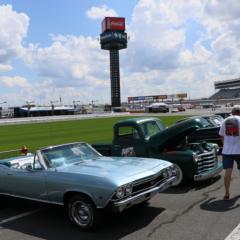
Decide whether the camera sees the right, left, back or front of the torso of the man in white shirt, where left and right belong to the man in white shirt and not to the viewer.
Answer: back

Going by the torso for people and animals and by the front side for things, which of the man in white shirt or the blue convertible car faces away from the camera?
the man in white shirt

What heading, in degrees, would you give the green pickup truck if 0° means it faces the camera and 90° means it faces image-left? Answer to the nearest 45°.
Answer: approximately 315°

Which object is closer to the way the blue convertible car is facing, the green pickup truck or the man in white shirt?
the man in white shirt

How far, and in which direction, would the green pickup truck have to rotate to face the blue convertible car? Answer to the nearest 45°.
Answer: approximately 90° to its right

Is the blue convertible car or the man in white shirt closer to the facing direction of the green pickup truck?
the man in white shirt

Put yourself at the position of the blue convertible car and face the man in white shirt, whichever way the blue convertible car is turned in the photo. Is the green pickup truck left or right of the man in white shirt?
left

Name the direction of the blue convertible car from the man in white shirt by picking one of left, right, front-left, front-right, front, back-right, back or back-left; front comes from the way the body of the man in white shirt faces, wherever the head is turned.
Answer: back-left

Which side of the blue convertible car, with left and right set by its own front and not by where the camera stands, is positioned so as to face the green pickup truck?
left

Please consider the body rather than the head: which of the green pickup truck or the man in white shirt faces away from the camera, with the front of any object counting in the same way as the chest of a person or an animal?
the man in white shirt

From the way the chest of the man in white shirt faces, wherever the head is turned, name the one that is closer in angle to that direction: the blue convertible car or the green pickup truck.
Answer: the green pickup truck

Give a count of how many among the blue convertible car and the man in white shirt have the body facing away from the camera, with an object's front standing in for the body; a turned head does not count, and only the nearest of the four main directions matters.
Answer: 1

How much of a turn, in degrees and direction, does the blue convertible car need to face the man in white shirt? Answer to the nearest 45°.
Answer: approximately 45° to its left
